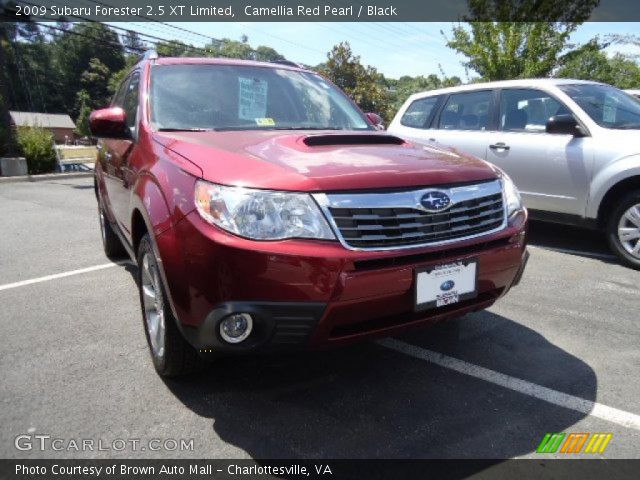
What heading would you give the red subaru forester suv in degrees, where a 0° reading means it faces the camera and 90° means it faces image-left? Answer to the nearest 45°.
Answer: approximately 315°

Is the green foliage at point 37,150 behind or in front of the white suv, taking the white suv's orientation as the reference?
behind

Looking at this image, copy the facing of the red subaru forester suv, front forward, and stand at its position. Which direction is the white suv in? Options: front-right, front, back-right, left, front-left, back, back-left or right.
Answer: left

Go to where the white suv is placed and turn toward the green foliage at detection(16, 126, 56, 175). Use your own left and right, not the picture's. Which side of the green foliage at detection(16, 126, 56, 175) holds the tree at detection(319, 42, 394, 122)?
right

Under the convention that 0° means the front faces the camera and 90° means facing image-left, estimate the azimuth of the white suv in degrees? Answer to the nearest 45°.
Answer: approximately 315°

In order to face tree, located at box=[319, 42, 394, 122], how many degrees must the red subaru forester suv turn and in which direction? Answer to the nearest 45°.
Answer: approximately 135° to its left

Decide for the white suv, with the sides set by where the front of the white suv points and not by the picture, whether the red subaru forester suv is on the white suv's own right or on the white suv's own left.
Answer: on the white suv's own right

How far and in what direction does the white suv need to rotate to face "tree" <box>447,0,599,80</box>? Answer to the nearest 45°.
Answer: approximately 135° to its left

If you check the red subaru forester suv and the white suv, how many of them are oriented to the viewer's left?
0

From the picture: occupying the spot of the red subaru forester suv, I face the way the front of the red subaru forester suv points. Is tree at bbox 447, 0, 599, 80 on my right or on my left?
on my left
